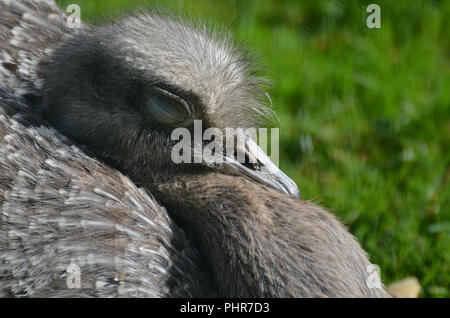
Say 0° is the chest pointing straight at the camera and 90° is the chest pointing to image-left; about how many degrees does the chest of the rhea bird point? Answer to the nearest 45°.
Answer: approximately 270°
